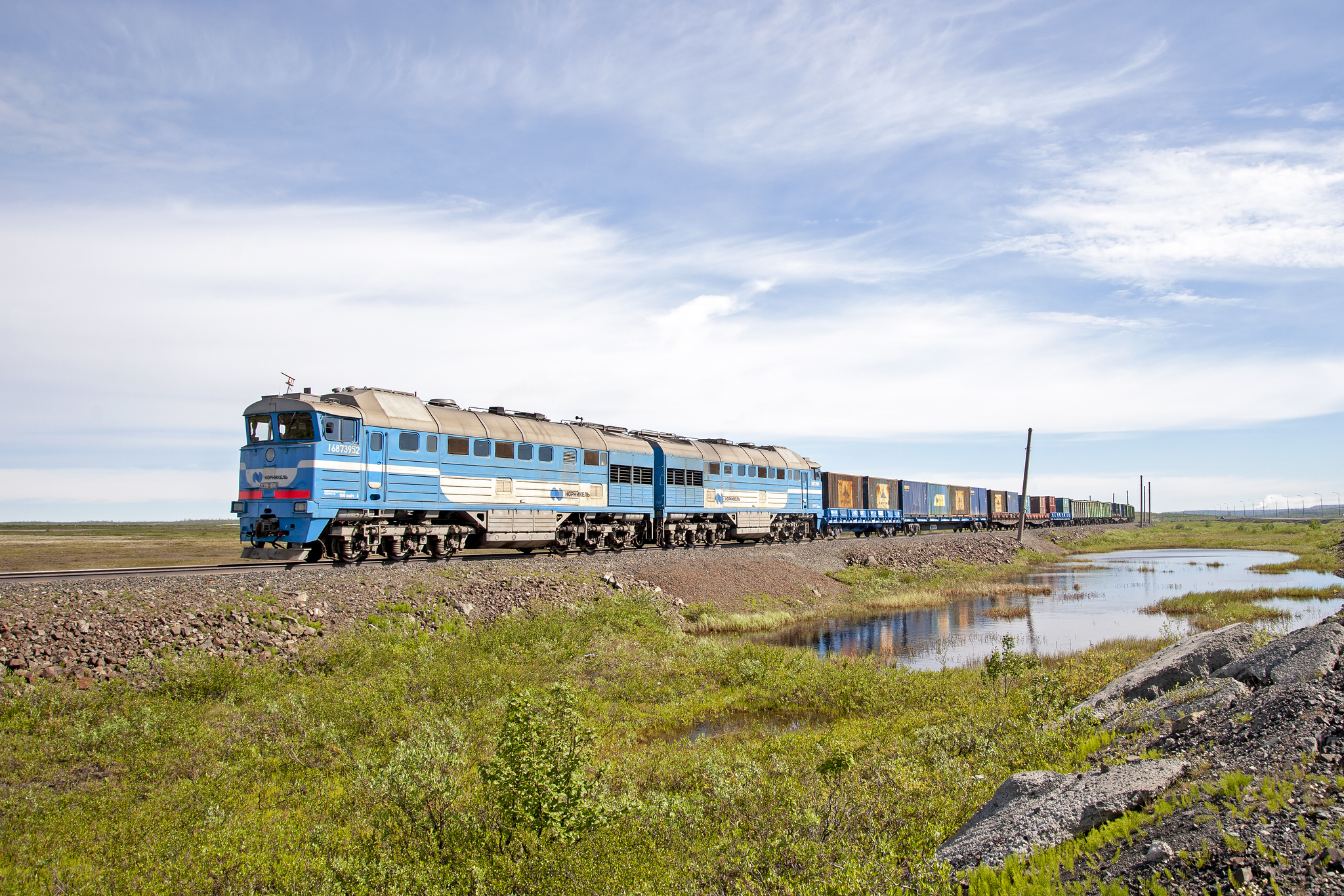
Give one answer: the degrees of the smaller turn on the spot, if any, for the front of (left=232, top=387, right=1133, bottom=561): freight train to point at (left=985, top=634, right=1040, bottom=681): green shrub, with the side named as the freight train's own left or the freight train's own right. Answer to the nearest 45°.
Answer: approximately 90° to the freight train's own left

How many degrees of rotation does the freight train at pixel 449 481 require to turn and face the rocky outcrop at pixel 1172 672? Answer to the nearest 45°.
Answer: approximately 90° to its left

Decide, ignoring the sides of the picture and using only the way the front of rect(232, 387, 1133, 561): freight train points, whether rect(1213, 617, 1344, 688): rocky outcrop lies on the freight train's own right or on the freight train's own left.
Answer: on the freight train's own left

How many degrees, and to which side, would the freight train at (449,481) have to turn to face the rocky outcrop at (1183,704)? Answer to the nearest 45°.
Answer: approximately 90° to its left

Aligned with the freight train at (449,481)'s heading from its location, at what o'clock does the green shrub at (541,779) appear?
The green shrub is roughly at 10 o'clock from the freight train.

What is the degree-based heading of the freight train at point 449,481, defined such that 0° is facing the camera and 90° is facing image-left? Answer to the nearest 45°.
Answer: approximately 45°

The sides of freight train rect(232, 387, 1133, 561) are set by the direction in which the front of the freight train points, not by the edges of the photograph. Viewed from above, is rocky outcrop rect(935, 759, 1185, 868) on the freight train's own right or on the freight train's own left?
on the freight train's own left
